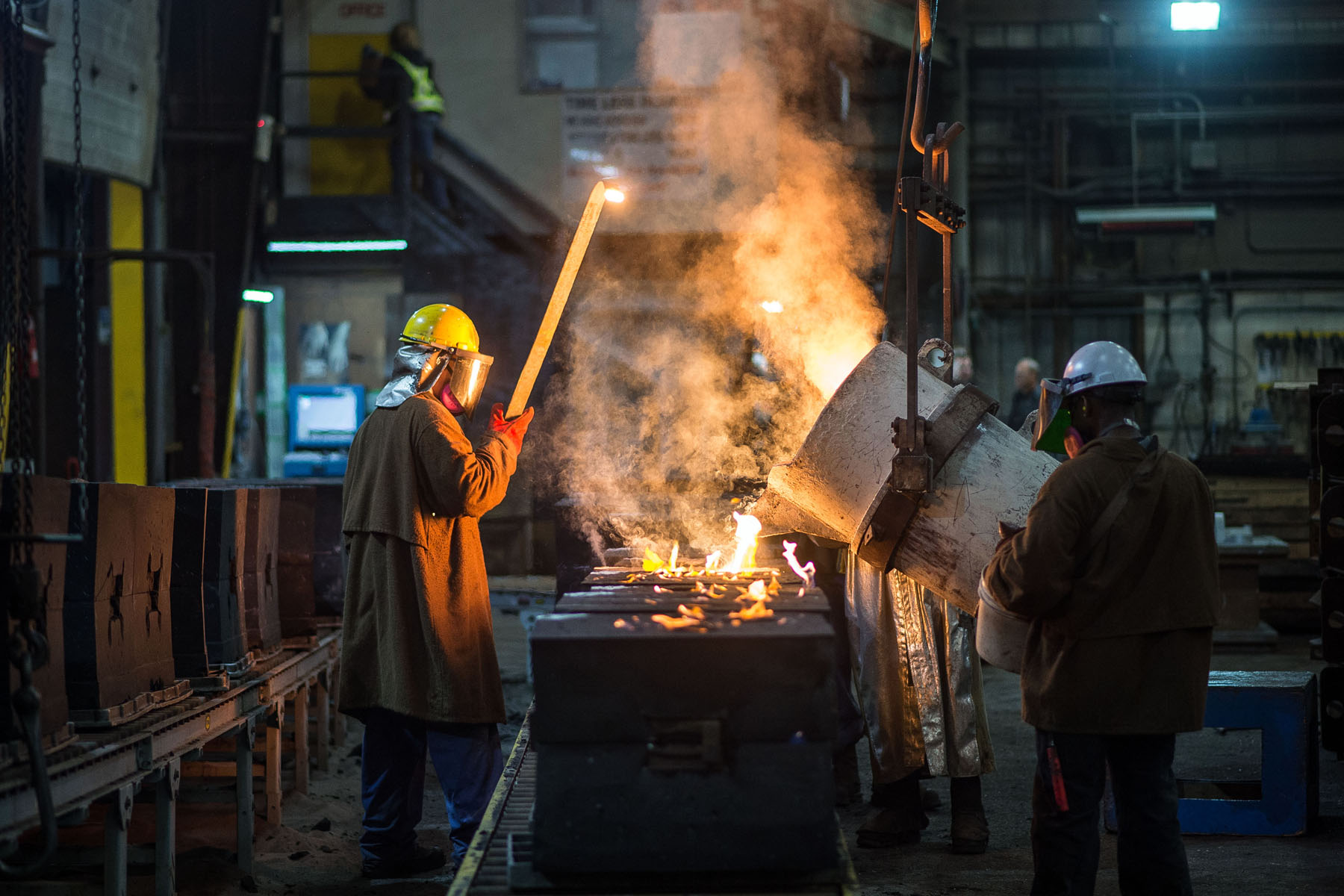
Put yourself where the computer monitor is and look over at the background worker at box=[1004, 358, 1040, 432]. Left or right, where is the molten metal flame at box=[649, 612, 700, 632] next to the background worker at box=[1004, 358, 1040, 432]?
right

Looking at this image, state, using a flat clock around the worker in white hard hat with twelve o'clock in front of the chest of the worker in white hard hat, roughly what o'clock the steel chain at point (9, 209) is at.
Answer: The steel chain is roughly at 10 o'clock from the worker in white hard hat.

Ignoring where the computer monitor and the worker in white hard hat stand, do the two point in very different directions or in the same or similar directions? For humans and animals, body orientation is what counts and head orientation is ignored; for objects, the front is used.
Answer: very different directions

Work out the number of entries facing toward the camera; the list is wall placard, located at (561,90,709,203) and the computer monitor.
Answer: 2

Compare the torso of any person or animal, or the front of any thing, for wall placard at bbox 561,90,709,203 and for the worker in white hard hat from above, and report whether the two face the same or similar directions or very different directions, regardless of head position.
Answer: very different directions

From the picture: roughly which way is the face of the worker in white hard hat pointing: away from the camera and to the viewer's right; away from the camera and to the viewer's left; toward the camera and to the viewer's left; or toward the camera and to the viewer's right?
away from the camera and to the viewer's left

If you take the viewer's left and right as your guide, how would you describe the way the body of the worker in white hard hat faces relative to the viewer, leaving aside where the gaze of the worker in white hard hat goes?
facing away from the viewer and to the left of the viewer

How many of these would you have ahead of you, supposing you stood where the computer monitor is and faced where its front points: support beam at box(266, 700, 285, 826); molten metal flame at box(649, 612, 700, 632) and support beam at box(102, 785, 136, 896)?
3

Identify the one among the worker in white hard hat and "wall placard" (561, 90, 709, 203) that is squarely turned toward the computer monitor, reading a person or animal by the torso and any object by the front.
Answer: the worker in white hard hat
